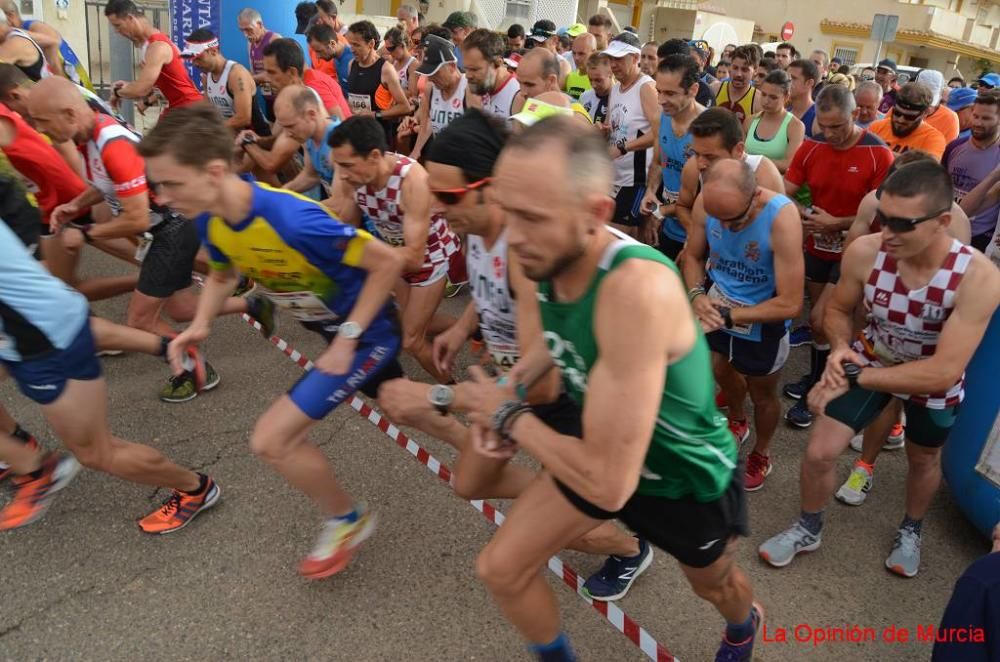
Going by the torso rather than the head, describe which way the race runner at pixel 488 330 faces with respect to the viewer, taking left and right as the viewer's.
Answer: facing the viewer and to the left of the viewer

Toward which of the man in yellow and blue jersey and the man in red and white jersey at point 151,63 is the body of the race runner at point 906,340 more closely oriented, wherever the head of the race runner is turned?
the man in yellow and blue jersey

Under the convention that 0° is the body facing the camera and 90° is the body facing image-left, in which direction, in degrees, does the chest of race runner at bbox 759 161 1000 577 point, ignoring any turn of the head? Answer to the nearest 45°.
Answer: approximately 45°

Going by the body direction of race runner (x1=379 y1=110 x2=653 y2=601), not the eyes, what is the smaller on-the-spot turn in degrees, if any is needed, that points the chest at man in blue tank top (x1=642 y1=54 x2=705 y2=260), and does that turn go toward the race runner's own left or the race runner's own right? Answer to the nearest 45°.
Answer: approximately 135° to the race runner's own right

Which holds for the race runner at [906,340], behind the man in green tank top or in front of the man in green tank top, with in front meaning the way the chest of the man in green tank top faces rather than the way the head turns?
behind

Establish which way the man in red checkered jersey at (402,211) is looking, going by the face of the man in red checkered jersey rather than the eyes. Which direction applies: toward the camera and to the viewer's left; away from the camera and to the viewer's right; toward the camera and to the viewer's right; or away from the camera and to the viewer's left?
toward the camera and to the viewer's left

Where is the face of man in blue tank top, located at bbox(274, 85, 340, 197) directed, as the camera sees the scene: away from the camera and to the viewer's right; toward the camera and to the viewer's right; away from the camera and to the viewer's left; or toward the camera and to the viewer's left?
toward the camera and to the viewer's left

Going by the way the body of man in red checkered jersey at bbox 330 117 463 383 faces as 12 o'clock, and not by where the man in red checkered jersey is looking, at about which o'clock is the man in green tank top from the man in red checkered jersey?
The man in green tank top is roughly at 10 o'clock from the man in red checkered jersey.

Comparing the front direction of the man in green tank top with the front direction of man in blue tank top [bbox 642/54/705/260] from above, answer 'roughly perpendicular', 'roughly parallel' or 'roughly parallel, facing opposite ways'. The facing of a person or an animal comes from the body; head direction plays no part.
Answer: roughly parallel

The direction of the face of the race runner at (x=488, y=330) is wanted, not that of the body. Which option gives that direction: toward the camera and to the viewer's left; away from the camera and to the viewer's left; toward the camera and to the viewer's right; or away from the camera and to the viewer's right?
toward the camera and to the viewer's left

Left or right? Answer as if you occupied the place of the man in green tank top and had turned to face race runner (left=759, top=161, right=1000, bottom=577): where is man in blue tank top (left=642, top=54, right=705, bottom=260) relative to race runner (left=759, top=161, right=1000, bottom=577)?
left

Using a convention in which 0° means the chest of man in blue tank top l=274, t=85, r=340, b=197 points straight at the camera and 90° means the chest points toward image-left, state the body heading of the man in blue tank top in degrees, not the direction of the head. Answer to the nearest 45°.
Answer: approximately 45°

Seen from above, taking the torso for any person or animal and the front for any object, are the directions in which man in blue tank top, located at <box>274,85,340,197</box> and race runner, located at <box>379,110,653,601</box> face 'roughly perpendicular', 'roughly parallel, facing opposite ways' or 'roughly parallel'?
roughly parallel

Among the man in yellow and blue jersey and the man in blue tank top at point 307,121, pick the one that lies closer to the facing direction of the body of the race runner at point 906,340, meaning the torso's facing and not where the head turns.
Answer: the man in yellow and blue jersey

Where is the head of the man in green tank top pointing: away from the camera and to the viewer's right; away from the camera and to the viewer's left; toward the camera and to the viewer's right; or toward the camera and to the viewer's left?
toward the camera and to the viewer's left

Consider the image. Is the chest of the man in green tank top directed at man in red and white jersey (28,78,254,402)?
no
